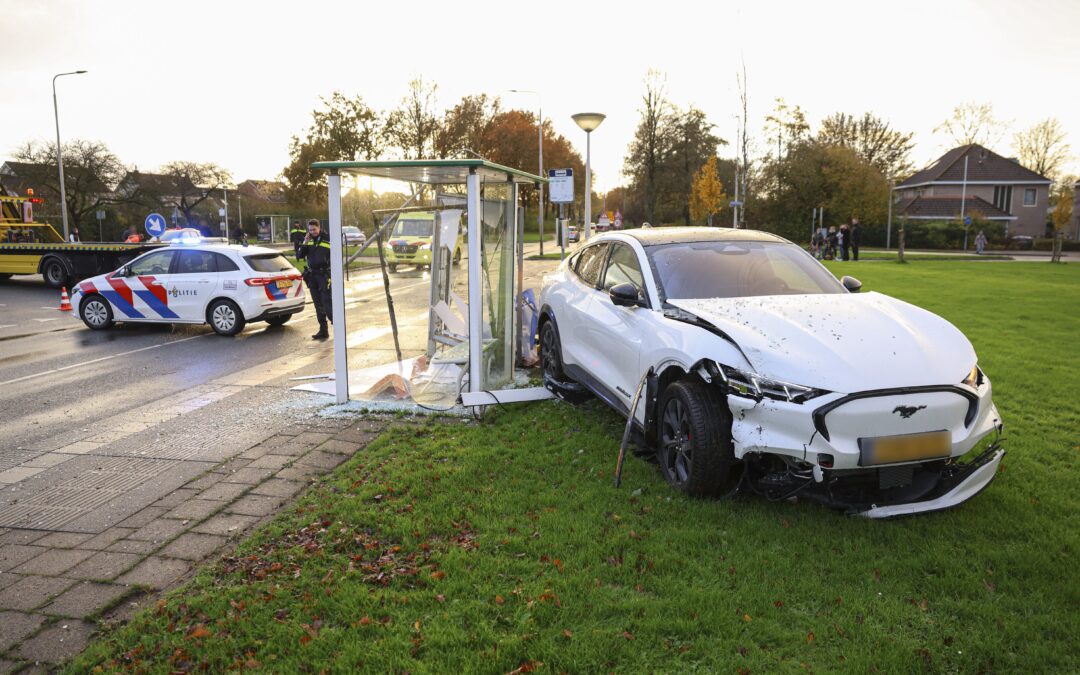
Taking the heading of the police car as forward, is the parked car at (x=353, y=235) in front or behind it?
behind

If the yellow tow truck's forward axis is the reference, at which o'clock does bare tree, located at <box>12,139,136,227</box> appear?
The bare tree is roughly at 3 o'clock from the yellow tow truck.

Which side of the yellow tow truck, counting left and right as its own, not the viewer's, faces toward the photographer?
left

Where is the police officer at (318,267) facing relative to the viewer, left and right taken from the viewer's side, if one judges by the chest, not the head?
facing the viewer

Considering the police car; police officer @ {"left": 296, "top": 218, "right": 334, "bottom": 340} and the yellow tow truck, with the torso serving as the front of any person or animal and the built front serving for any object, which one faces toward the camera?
the police officer

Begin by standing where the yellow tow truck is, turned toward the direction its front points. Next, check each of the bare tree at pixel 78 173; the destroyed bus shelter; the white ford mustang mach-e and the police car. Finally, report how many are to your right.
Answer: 1

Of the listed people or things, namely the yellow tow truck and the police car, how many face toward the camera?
0

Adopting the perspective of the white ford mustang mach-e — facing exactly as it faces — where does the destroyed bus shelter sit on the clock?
The destroyed bus shelter is roughly at 6 o'clock from the white ford mustang mach-e.

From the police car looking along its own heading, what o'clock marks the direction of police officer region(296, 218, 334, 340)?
The police officer is roughly at 6 o'clock from the police car.

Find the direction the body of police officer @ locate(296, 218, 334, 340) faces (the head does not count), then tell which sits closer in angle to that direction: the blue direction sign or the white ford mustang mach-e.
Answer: the white ford mustang mach-e

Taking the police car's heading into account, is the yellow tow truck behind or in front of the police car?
in front

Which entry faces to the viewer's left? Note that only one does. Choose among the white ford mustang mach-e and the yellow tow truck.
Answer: the yellow tow truck

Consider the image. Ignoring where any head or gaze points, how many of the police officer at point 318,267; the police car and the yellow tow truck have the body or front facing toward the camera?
1

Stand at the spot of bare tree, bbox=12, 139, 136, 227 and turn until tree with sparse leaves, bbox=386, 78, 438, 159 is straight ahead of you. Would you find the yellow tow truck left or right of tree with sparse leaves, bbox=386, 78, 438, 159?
right

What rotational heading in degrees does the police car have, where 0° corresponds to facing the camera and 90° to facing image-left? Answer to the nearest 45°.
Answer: approximately 135°

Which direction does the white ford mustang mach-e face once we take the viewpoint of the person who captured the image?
facing the viewer and to the right of the viewer
